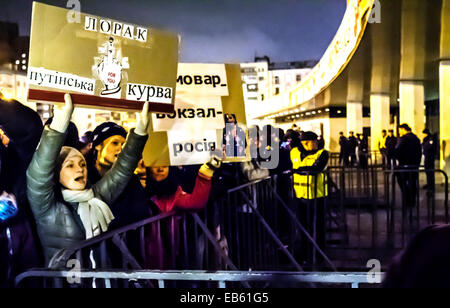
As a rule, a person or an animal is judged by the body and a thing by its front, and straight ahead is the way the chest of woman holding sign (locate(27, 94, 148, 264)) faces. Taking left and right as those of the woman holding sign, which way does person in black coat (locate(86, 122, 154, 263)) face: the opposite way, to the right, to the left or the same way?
the same way

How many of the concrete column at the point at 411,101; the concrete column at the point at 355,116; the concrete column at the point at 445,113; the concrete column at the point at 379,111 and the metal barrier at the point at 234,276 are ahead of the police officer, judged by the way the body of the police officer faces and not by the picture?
1

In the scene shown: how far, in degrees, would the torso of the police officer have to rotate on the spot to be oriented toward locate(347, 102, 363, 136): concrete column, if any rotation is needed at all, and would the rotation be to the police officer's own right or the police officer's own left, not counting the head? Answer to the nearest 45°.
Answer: approximately 180°

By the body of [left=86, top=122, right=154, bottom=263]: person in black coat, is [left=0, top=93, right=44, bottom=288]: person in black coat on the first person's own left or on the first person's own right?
on the first person's own right

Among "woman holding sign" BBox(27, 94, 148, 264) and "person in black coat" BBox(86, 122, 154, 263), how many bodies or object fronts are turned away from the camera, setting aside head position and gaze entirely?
0

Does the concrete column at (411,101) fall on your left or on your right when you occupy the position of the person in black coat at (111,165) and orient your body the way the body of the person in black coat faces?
on your left

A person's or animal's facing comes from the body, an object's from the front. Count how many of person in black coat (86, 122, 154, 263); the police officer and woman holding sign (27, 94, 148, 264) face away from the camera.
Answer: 0

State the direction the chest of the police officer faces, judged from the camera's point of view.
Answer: toward the camera

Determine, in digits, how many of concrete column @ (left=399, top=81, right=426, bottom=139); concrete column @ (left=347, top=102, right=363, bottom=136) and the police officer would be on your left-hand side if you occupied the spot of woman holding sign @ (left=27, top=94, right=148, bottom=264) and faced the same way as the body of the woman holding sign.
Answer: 3

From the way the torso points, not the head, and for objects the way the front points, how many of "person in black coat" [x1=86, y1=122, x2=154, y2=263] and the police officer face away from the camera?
0

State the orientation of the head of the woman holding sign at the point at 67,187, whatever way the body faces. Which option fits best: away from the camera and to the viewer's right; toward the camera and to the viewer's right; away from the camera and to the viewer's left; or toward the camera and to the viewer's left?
toward the camera and to the viewer's right

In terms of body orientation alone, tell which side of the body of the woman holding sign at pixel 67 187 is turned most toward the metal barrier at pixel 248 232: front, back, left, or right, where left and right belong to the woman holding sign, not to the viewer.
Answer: left

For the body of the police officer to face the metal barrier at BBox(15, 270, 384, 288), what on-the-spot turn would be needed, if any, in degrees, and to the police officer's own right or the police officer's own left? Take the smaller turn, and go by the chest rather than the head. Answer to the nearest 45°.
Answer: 0° — they already face it

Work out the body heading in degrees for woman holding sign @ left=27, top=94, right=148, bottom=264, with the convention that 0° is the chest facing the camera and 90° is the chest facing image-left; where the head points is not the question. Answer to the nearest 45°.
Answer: approximately 315°

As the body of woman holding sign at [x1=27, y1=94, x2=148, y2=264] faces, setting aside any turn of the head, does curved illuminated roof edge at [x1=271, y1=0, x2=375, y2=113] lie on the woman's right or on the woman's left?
on the woman's left

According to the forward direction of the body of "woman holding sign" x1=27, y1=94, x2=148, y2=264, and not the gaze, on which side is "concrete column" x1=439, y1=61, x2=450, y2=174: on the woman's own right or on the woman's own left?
on the woman's own left
